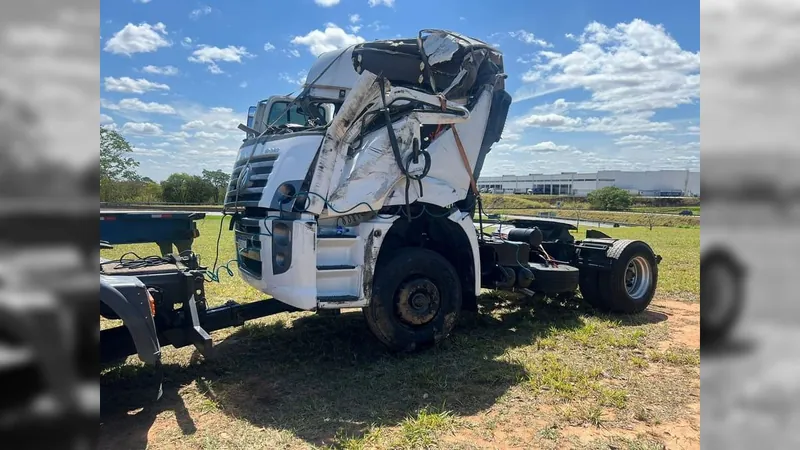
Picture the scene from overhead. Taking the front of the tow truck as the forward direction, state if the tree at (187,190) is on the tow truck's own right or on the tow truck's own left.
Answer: on the tow truck's own right

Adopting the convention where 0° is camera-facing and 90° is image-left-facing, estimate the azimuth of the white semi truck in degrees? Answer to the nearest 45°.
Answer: approximately 45°

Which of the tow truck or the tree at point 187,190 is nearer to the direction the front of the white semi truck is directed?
the tow truck

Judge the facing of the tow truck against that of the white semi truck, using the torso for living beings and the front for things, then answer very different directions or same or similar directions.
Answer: same or similar directions

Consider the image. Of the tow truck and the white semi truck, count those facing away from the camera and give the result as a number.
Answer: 0

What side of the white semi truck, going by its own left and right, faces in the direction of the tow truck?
front

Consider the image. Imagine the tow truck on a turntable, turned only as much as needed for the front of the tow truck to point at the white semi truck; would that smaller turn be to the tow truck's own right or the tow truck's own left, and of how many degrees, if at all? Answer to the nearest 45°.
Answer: approximately 135° to the tow truck's own left

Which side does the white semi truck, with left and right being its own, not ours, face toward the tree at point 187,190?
right
